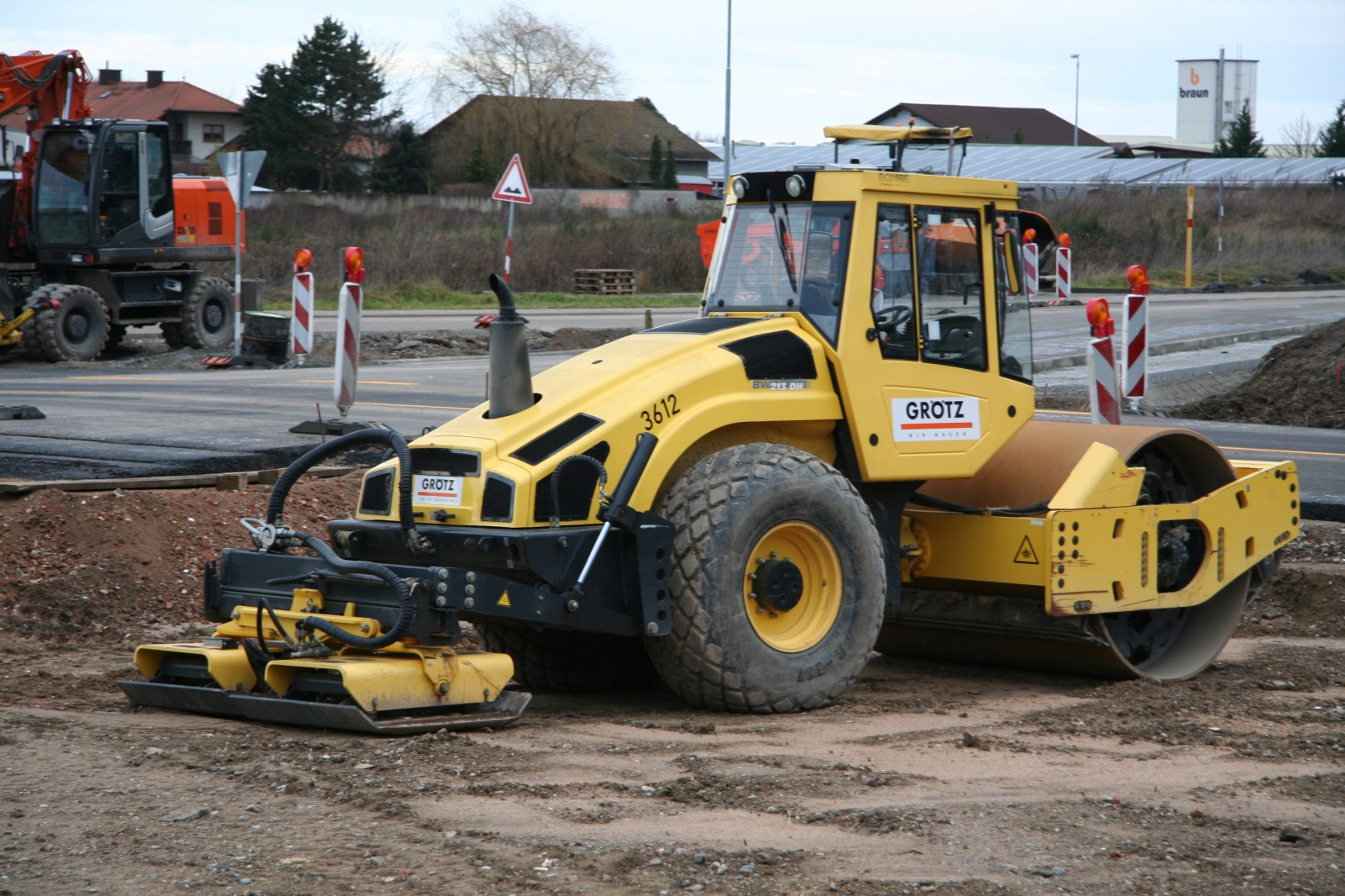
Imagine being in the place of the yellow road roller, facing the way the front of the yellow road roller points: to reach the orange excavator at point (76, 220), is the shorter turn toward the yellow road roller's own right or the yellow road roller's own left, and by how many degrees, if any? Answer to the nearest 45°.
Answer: approximately 90° to the yellow road roller's own left

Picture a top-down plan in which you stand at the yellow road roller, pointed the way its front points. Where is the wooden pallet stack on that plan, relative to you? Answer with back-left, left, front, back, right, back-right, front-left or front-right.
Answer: front-left

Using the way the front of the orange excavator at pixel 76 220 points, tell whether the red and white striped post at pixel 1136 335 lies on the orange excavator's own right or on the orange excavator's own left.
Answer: on the orange excavator's own left

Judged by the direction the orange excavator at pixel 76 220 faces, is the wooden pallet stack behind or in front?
behind

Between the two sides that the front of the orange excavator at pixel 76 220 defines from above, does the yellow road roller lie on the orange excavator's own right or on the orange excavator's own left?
on the orange excavator's own left

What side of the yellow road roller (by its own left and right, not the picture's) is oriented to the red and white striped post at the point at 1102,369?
front

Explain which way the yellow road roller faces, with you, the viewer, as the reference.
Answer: facing away from the viewer and to the right of the viewer

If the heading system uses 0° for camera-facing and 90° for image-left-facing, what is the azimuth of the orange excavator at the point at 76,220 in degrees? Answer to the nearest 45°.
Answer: approximately 45°

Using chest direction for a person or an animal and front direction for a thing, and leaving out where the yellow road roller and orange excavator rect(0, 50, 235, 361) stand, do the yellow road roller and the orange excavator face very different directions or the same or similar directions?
very different directions

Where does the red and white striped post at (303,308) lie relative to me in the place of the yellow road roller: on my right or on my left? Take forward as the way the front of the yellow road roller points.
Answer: on my left
